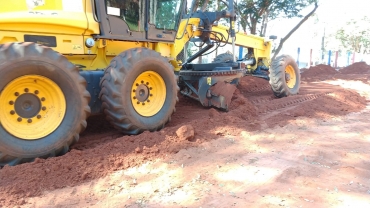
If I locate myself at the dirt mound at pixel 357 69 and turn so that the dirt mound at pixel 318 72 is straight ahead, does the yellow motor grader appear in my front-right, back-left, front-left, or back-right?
front-left

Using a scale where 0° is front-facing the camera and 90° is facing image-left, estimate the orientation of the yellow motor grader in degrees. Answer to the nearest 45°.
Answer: approximately 225°

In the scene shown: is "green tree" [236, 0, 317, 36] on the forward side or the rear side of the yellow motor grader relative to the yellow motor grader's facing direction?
on the forward side

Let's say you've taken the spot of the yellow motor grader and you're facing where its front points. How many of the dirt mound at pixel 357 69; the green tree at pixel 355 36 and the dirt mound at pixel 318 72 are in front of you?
3

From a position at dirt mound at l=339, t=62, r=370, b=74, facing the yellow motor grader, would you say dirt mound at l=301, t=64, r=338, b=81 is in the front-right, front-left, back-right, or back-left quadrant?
front-right

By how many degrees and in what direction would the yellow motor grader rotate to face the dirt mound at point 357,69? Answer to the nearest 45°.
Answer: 0° — it already faces it

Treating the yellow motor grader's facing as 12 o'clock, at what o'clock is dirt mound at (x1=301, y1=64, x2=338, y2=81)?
The dirt mound is roughly at 12 o'clock from the yellow motor grader.

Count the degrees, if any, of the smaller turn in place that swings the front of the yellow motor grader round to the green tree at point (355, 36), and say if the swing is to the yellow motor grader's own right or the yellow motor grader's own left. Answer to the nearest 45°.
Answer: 0° — it already faces it
